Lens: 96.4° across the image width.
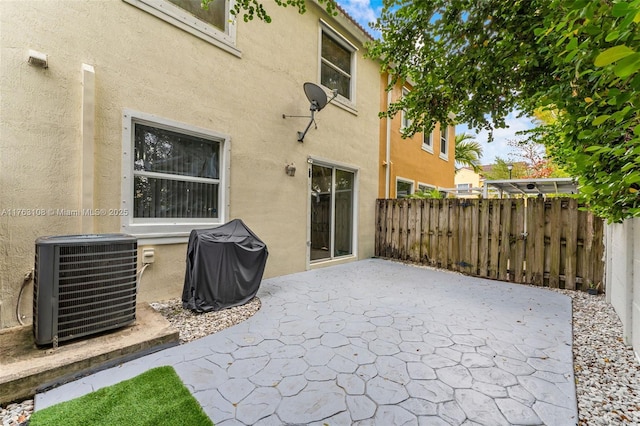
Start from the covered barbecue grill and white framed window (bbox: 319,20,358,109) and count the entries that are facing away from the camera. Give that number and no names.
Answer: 0

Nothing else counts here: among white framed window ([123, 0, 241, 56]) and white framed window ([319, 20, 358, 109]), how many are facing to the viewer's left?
0

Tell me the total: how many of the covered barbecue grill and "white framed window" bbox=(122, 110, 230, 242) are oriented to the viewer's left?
0

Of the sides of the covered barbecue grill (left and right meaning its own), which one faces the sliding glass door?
left

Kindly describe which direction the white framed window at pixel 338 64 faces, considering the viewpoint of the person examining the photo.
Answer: facing the viewer and to the right of the viewer

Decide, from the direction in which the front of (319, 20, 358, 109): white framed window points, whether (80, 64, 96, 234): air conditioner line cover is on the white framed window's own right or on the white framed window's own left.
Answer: on the white framed window's own right

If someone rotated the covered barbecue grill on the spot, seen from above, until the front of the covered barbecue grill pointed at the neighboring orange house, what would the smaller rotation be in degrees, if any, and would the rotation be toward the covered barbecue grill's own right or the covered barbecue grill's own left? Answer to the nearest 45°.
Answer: approximately 90° to the covered barbecue grill's own left

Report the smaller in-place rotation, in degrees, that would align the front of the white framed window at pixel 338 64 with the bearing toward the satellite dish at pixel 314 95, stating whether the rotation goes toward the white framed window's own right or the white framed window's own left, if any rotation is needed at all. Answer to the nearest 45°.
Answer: approximately 45° to the white framed window's own right
